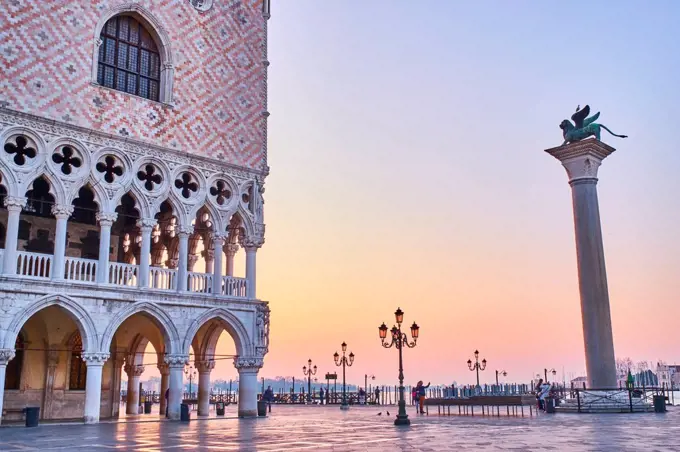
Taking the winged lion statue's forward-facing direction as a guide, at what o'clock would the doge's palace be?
The doge's palace is roughly at 11 o'clock from the winged lion statue.

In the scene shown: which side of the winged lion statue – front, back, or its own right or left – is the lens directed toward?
left

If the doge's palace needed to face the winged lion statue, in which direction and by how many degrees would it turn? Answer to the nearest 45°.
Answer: approximately 45° to its left

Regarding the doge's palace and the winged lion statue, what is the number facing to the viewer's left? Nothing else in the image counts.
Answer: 1

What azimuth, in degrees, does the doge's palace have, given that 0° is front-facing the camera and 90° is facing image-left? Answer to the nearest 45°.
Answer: approximately 315°

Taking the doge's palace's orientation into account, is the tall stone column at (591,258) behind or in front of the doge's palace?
in front

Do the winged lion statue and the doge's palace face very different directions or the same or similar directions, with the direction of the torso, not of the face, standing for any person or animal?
very different directions

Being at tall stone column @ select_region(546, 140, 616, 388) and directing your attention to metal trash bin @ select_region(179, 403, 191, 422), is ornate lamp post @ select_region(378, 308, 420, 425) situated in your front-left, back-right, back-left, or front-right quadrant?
front-left

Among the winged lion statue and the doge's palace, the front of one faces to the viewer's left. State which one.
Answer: the winged lion statue
